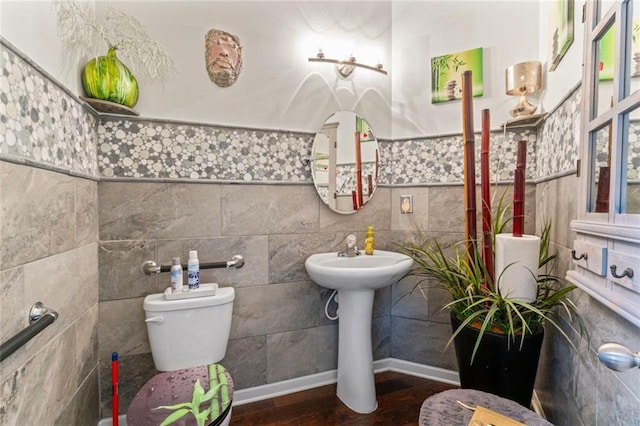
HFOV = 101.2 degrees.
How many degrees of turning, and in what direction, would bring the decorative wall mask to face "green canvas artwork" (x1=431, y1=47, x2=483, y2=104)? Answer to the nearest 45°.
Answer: approximately 90° to its left

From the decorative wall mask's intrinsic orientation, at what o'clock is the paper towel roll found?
The paper towel roll is roughly at 10 o'clock from the decorative wall mask.

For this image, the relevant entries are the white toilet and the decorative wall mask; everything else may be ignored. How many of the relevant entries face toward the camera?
2

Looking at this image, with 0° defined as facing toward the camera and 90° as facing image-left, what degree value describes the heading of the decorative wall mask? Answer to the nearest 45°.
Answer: approximately 0°

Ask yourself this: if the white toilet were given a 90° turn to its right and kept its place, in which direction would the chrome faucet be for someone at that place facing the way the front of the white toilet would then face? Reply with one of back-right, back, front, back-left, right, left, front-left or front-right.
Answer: back

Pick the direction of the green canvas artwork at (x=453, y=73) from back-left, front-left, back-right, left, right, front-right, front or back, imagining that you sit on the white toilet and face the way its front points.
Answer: left

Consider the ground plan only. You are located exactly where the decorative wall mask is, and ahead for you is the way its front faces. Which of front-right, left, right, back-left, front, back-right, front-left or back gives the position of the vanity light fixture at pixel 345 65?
left
